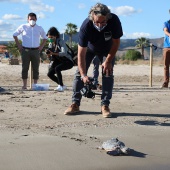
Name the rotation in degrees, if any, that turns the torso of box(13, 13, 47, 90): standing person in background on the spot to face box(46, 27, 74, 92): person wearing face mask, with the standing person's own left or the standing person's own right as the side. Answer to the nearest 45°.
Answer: approximately 45° to the standing person's own left

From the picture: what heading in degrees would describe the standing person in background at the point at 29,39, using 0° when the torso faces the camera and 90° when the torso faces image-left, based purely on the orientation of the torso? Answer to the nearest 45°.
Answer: approximately 0°

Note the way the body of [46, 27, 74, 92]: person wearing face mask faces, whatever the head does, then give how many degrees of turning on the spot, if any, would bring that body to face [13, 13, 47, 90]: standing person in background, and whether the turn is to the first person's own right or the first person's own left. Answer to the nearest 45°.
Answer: approximately 90° to the first person's own right

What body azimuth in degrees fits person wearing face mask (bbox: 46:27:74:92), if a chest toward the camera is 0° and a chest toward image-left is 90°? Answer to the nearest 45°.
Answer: approximately 45°

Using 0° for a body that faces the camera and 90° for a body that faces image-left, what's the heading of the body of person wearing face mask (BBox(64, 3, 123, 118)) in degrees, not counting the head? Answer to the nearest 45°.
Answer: approximately 0°

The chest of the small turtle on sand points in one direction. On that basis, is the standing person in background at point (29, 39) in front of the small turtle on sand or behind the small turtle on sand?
behind

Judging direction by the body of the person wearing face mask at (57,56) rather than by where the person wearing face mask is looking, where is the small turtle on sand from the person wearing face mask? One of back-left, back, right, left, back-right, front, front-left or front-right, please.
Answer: front-left

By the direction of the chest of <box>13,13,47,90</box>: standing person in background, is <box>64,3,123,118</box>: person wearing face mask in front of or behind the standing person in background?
in front

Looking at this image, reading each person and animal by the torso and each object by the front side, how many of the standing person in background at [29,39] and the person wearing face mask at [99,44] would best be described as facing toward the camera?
2
